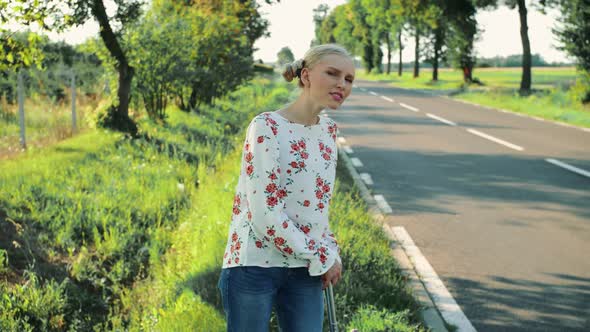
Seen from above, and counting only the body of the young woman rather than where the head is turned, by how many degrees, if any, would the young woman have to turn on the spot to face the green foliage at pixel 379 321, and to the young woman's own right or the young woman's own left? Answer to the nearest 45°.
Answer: approximately 135° to the young woman's own left

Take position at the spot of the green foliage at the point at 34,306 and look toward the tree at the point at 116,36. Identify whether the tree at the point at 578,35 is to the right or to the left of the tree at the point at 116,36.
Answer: right

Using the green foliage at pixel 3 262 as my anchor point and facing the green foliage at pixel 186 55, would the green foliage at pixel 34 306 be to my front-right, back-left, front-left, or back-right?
back-right

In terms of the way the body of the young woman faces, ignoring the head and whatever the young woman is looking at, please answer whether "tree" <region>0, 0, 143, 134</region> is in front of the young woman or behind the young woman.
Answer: behind

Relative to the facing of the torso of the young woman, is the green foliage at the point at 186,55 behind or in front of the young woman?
behind

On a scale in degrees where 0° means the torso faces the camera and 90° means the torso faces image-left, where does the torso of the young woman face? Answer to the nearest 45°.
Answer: approximately 315°

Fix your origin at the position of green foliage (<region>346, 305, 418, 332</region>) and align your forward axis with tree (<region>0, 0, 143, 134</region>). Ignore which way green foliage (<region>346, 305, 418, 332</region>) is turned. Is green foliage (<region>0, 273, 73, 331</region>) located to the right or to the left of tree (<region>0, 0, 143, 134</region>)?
left
